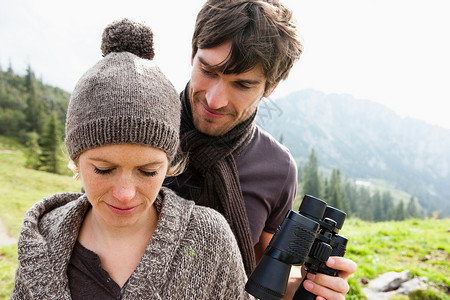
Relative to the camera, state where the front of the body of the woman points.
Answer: toward the camera

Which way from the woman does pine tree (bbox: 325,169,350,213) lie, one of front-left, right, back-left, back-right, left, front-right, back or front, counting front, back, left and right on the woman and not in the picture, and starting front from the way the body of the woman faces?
back-left

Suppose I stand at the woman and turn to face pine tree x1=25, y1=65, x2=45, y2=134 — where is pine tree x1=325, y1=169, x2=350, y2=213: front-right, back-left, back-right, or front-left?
front-right

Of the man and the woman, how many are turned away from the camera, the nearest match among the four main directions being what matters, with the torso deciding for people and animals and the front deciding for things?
0

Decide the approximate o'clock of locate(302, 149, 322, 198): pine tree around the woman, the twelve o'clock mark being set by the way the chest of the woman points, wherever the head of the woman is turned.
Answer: The pine tree is roughly at 7 o'clock from the woman.

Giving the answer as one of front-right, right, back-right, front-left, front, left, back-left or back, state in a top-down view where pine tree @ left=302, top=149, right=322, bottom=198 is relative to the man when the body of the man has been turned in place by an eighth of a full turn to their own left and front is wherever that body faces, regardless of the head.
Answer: back

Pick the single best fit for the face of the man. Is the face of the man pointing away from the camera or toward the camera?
toward the camera

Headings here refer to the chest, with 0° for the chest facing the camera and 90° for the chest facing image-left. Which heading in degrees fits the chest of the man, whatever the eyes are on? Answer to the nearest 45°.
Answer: approximately 45°

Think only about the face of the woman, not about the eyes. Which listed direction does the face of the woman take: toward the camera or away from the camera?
toward the camera

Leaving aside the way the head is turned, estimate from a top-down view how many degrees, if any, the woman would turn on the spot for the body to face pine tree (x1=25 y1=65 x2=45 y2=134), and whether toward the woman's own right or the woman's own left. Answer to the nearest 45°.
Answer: approximately 180°
